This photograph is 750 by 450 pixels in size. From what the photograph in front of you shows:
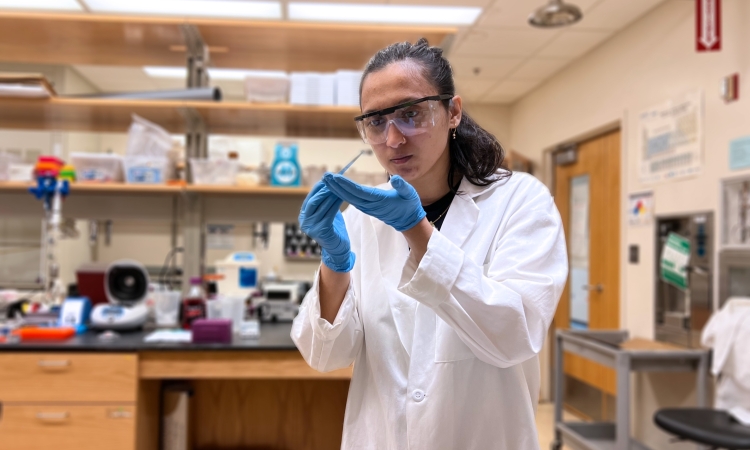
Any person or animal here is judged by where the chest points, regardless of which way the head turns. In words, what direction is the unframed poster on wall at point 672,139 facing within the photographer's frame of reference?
facing the viewer and to the left of the viewer

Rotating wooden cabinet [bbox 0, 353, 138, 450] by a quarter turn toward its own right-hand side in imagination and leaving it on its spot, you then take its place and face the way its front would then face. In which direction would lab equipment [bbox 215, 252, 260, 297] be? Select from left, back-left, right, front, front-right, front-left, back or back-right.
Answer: back-right

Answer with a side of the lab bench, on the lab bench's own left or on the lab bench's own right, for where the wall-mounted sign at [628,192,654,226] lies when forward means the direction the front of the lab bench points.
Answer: on the lab bench's own left

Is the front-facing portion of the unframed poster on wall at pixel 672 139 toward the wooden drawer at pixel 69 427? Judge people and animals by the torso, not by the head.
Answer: yes

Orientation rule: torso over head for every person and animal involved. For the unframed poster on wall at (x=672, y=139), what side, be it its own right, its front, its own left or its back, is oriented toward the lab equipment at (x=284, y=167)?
front

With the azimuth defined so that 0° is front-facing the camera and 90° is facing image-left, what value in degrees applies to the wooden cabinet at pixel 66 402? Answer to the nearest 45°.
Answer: approximately 0°

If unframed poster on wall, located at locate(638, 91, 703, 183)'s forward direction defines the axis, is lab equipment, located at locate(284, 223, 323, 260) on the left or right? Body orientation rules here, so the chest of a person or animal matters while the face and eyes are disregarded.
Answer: on its right

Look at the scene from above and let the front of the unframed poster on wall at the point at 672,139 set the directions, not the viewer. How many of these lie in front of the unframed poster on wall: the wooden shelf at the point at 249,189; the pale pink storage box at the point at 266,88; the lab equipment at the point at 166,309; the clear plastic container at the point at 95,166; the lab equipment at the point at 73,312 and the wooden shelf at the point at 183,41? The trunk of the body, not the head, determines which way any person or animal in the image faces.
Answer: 6

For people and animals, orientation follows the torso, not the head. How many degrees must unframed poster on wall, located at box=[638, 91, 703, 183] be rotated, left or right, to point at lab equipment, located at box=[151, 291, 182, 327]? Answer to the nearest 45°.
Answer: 0° — it already faces it

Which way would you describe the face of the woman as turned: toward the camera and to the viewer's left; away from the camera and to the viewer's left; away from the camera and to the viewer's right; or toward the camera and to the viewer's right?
toward the camera and to the viewer's left

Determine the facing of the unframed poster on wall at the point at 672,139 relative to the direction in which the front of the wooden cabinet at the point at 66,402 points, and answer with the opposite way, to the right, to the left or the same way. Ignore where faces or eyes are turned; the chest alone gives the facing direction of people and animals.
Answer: to the right

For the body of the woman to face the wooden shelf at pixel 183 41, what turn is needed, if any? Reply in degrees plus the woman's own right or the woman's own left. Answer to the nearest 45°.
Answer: approximately 90° to the woman's own right
